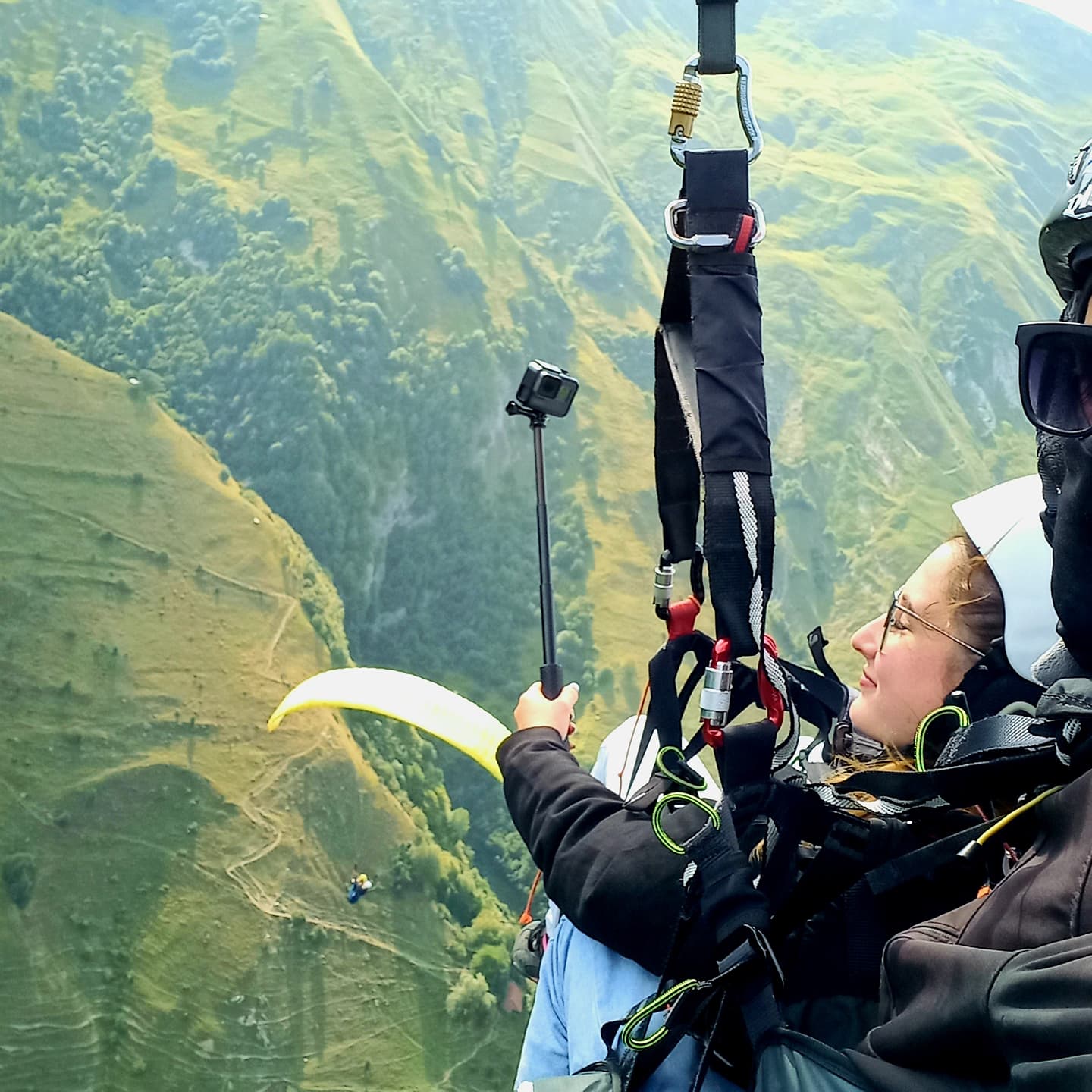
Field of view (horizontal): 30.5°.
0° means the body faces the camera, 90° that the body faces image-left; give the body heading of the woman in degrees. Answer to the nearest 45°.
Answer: approximately 90°

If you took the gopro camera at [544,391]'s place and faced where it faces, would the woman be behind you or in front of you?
in front

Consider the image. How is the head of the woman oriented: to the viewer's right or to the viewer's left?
to the viewer's left

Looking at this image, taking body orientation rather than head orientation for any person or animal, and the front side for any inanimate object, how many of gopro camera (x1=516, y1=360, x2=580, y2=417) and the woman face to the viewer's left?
1

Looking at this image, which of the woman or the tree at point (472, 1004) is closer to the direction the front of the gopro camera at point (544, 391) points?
the woman

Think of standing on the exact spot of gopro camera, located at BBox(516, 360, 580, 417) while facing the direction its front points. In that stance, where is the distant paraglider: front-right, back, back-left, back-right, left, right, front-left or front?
back-left

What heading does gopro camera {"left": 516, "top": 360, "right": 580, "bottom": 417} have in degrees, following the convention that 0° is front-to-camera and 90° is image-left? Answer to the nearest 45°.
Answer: approximately 315°
